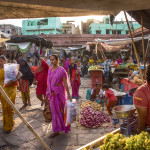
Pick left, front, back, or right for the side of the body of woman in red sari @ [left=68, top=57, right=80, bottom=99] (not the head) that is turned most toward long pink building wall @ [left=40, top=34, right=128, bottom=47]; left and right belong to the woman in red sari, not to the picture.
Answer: back

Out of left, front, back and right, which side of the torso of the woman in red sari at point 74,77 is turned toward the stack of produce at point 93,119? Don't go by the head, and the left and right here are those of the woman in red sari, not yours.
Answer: front

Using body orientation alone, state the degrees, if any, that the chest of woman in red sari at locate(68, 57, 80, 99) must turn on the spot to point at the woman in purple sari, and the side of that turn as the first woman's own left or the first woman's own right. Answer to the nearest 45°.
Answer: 0° — they already face them

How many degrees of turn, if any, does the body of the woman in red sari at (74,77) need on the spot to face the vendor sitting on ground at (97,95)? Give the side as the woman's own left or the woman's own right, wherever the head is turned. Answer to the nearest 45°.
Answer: approximately 45° to the woman's own left

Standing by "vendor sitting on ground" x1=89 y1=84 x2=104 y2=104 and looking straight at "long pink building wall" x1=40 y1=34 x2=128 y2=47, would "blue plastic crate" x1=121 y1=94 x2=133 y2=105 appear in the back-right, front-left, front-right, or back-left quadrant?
back-right

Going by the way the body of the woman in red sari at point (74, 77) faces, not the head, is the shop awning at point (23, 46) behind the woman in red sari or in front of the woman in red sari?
behind

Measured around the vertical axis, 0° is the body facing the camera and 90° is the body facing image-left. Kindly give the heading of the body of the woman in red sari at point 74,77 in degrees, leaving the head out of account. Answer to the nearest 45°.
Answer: approximately 0°

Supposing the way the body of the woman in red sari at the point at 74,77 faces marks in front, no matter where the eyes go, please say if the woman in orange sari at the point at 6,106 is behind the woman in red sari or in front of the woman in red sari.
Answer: in front

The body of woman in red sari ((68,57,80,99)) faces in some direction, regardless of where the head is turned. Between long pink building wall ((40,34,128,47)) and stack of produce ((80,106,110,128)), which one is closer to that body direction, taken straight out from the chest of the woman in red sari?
the stack of produce
